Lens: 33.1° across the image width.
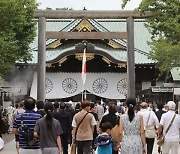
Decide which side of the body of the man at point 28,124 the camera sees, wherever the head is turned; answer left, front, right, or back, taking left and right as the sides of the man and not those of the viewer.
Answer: back

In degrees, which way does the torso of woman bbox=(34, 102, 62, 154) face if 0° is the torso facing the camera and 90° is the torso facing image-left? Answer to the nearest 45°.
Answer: approximately 180°

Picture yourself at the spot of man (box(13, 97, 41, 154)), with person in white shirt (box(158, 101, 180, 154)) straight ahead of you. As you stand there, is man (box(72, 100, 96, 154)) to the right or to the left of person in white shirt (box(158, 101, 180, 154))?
left

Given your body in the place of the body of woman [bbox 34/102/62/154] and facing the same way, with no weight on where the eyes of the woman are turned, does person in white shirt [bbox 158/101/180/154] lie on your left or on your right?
on your right

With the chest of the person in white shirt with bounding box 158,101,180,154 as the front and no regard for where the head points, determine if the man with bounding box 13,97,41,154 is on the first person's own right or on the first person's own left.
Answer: on the first person's own left

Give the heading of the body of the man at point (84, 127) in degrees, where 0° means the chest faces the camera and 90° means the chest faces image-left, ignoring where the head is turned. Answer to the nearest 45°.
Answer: approximately 180°

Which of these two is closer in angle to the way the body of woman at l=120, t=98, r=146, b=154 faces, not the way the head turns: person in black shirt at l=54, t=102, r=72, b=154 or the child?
the person in black shirt

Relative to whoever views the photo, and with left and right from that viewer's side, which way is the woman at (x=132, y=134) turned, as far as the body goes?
facing away from the viewer

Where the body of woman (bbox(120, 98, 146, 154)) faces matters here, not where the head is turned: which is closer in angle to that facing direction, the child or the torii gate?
the torii gate

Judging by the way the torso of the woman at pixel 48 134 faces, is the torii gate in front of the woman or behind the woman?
in front

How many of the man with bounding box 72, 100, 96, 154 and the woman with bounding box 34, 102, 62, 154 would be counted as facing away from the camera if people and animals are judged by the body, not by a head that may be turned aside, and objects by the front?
2

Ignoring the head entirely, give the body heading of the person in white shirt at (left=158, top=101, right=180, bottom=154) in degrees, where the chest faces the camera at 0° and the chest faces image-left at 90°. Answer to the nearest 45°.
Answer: approximately 180°

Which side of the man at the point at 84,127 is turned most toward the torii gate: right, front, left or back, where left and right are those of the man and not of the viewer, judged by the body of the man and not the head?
front
